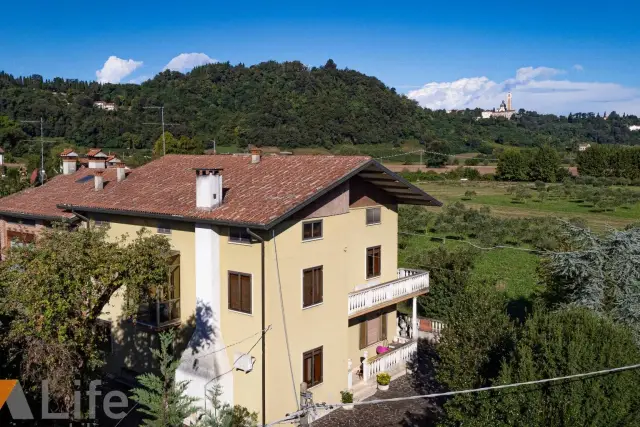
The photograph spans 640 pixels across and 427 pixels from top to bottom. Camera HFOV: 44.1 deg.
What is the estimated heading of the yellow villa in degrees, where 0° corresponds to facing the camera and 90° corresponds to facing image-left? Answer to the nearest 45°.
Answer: approximately 315°
